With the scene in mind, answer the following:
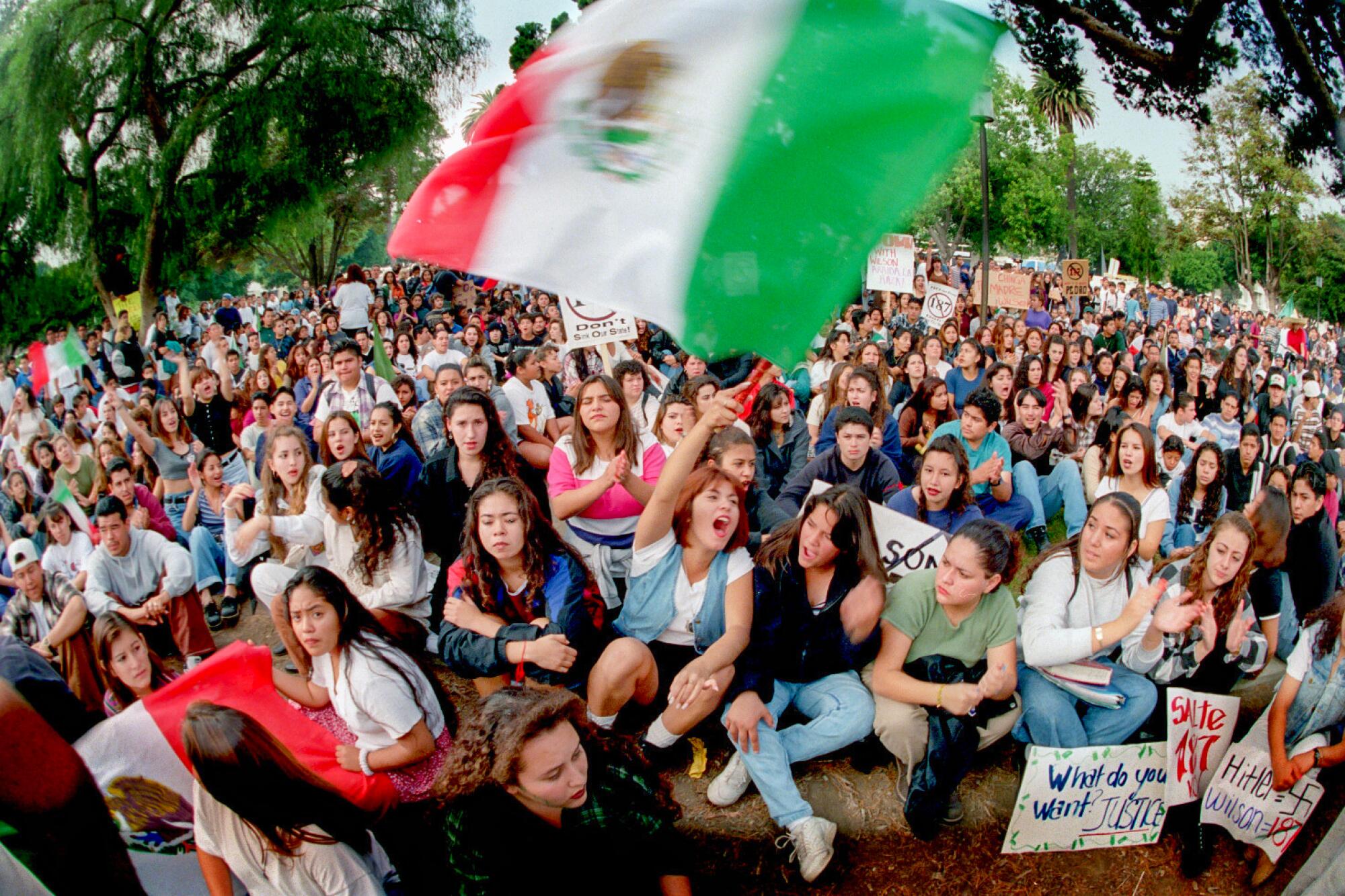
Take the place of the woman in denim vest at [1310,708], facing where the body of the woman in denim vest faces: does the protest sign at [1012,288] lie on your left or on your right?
on your right

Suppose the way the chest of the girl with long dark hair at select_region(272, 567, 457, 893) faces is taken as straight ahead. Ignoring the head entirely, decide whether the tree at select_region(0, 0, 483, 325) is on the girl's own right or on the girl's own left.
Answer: on the girl's own right

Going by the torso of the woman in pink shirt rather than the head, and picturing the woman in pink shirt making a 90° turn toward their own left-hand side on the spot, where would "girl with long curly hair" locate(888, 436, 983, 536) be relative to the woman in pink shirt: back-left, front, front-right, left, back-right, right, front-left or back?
front

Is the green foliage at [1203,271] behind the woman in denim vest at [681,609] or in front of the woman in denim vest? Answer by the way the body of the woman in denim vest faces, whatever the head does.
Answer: behind

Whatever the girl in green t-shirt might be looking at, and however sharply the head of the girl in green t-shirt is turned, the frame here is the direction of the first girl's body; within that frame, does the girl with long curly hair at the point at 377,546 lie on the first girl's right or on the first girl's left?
on the first girl's right

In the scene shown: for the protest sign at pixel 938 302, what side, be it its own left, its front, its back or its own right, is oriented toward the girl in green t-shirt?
front

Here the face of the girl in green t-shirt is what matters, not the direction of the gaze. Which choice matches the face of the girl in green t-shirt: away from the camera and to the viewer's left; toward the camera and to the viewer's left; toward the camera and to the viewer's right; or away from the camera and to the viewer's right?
toward the camera and to the viewer's left

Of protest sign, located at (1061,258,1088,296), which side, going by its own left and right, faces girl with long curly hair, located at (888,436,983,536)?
front
